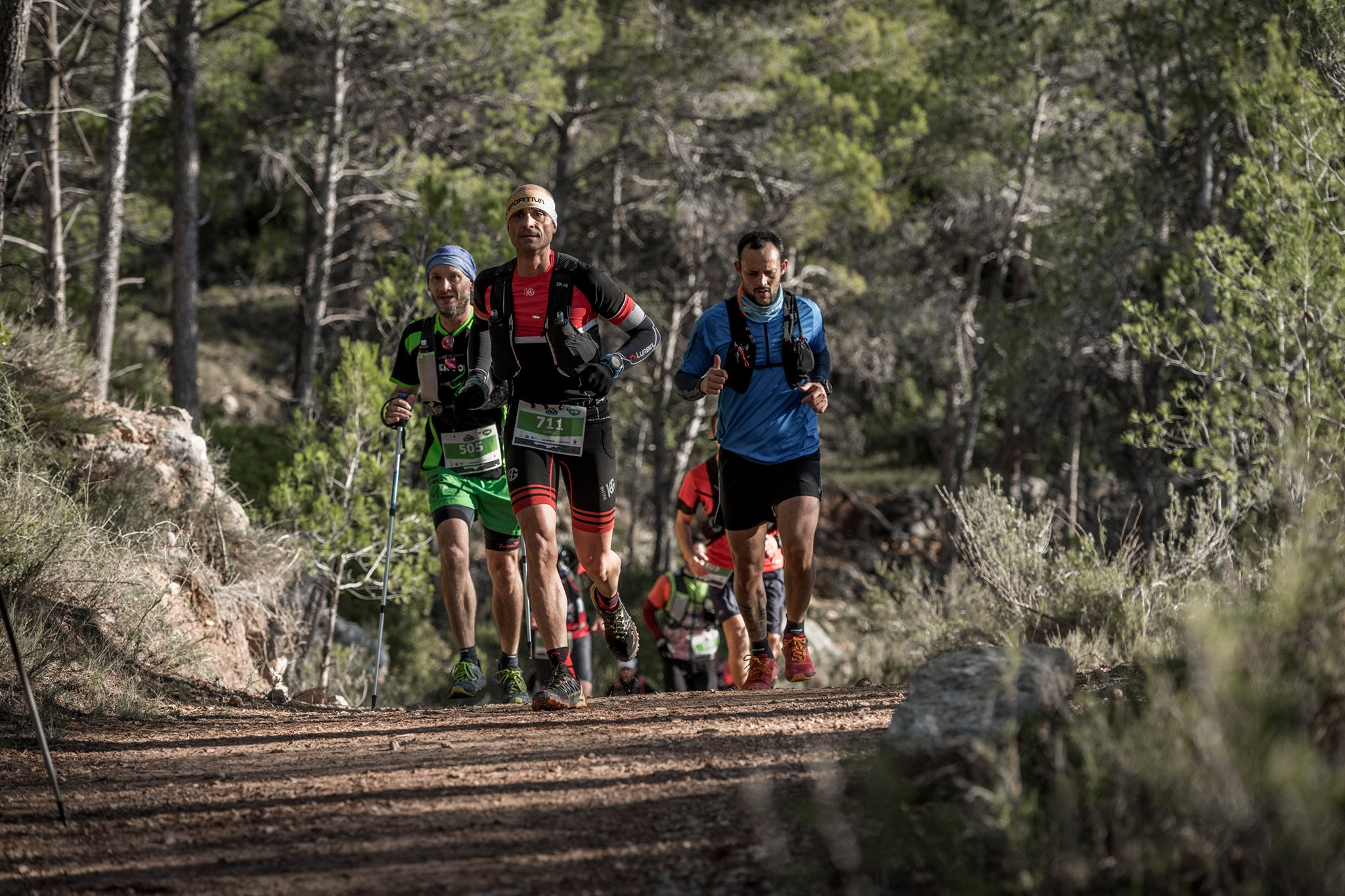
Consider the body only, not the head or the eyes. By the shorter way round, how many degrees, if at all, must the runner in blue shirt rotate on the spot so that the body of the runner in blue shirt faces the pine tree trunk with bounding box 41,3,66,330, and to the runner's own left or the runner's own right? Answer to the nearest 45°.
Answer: approximately 135° to the runner's own right

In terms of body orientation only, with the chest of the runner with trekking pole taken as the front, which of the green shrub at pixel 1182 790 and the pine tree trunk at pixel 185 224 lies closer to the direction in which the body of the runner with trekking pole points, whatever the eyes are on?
the green shrub

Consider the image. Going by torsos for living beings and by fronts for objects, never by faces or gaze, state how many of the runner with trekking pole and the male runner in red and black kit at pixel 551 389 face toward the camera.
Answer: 2

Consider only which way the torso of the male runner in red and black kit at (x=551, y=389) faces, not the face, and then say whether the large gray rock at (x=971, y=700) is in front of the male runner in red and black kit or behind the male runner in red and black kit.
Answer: in front

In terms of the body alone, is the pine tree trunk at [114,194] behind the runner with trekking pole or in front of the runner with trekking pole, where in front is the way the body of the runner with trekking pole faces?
behind

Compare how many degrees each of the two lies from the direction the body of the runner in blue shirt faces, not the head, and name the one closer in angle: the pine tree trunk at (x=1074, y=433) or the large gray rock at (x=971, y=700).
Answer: the large gray rock

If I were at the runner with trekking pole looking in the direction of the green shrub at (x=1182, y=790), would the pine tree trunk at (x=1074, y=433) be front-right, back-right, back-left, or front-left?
back-left

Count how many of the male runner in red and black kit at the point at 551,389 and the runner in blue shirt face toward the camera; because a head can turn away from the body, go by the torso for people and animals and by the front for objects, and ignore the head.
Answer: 2

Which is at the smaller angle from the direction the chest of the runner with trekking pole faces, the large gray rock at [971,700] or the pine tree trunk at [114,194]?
the large gray rock
